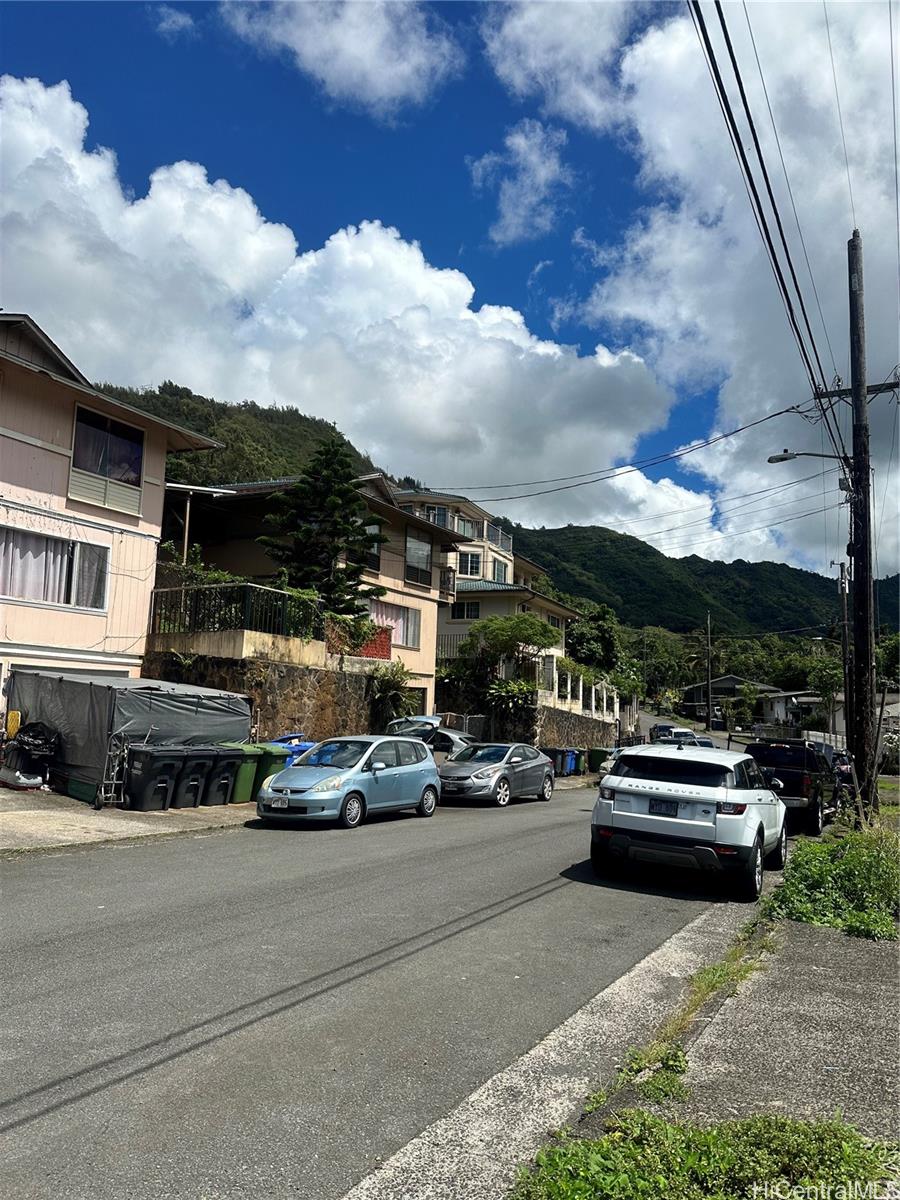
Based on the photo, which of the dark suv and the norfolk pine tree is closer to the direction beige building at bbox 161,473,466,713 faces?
the dark suv

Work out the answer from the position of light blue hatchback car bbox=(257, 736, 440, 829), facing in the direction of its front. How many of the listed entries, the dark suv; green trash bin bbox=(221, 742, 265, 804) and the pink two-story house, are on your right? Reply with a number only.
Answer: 2

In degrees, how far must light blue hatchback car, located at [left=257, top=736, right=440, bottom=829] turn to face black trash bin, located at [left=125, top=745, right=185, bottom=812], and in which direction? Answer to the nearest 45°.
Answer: approximately 45° to its right

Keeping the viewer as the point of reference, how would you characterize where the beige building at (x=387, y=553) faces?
facing the viewer and to the right of the viewer

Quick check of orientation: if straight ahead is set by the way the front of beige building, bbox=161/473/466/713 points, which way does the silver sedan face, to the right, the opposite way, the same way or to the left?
to the right

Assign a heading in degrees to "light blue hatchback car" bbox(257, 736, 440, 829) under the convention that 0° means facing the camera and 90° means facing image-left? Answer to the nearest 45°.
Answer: approximately 45°

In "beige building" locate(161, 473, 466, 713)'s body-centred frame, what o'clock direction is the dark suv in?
The dark suv is roughly at 1 o'clock from the beige building.

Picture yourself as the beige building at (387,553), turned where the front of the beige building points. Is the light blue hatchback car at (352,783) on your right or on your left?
on your right

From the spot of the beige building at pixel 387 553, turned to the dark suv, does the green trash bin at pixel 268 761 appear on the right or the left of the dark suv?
right

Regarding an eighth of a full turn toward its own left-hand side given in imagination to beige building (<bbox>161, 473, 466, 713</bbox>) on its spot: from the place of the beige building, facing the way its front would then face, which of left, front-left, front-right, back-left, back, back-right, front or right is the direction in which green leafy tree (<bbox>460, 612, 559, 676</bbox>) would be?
front

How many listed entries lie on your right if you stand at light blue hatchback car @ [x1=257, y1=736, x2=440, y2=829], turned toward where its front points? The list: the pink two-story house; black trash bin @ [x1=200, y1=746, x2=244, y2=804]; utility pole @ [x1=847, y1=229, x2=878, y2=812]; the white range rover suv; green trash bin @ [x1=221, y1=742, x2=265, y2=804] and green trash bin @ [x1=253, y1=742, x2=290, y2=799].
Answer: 4

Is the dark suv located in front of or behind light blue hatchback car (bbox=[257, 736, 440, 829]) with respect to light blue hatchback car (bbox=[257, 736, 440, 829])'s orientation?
behind

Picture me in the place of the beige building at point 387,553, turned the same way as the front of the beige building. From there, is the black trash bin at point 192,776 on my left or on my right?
on my right

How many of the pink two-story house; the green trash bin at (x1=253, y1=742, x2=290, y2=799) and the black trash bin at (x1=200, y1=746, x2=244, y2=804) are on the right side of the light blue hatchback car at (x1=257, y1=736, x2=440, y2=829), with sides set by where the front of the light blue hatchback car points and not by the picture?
3

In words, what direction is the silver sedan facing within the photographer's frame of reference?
facing the viewer and to the left of the viewer

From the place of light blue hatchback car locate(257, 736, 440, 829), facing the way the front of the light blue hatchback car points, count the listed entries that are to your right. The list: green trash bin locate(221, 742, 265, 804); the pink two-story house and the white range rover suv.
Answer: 2
